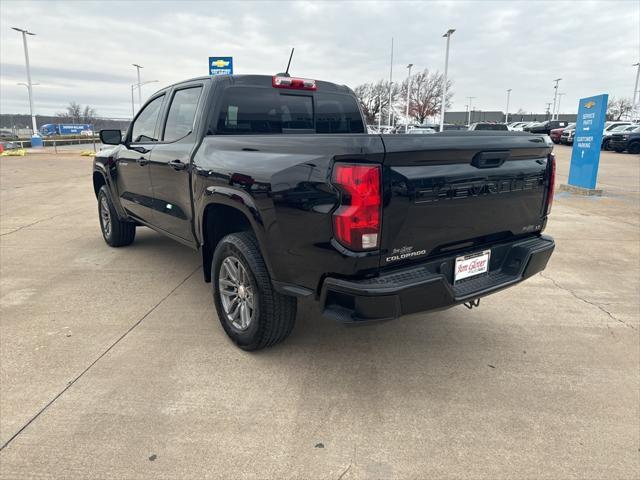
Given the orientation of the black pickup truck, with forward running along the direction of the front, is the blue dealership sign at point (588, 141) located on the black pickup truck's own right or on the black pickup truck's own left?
on the black pickup truck's own right

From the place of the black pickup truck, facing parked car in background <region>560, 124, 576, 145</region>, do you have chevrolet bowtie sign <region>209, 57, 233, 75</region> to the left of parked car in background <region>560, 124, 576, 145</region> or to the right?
left

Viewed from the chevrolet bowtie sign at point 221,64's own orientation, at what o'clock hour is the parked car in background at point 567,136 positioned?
The parked car in background is roughly at 8 o'clock from the chevrolet bowtie sign.

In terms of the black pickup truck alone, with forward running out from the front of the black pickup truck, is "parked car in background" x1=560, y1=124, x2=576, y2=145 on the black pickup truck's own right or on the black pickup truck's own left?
on the black pickup truck's own right

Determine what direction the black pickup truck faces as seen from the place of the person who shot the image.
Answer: facing away from the viewer and to the left of the viewer

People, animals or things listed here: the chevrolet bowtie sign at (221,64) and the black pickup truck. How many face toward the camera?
1

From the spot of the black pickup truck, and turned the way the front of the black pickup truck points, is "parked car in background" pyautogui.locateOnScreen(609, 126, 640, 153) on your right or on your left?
on your right

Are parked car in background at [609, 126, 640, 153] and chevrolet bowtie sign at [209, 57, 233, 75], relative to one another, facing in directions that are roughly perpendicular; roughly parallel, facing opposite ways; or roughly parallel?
roughly perpendicular

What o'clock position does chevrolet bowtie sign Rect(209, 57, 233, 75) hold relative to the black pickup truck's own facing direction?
The chevrolet bowtie sign is roughly at 1 o'clock from the black pickup truck.

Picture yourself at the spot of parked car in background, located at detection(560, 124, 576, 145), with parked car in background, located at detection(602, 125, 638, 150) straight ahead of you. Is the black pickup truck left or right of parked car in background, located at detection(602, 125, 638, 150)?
right
